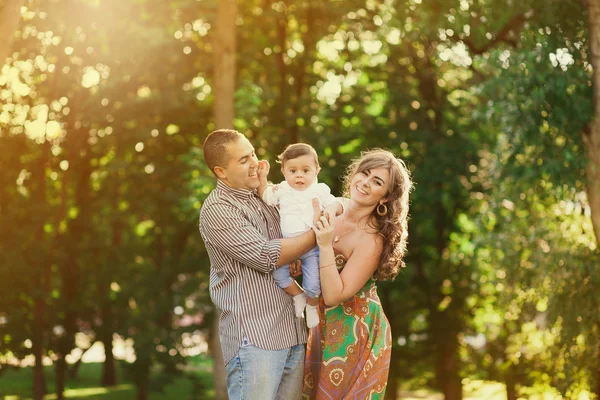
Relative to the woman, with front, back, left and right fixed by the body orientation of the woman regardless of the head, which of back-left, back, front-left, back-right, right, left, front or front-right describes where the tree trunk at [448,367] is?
back-right

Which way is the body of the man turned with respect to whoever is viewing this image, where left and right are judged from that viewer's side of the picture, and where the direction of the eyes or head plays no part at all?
facing the viewer and to the right of the viewer

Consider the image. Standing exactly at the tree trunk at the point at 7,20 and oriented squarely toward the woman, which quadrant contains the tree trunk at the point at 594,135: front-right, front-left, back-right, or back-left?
front-left

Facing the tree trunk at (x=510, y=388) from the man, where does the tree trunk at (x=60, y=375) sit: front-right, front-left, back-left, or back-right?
front-left

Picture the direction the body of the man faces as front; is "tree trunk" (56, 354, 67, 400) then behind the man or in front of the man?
behind

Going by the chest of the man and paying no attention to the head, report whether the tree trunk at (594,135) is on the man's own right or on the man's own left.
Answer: on the man's own left

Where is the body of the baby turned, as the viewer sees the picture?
toward the camera

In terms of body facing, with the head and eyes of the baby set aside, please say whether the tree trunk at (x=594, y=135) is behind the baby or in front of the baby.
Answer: behind

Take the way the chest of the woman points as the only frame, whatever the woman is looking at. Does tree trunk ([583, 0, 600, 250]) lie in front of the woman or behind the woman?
behind

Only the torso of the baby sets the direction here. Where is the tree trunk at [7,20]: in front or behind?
behind

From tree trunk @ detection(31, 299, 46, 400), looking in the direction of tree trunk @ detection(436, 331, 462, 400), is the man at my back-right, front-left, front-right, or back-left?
front-right

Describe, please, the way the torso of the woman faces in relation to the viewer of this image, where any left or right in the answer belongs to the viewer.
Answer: facing the viewer and to the left of the viewer

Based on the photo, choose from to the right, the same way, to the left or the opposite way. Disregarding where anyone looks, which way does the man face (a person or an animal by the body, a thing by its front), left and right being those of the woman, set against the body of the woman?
to the left

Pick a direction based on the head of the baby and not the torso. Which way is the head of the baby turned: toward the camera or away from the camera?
toward the camera

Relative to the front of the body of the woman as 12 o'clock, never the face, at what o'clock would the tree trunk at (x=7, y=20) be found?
The tree trunk is roughly at 3 o'clock from the woman.

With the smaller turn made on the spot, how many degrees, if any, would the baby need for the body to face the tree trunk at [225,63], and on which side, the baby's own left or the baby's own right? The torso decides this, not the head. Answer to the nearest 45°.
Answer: approximately 180°

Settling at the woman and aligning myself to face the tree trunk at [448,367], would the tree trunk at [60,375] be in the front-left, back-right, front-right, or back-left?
front-left
